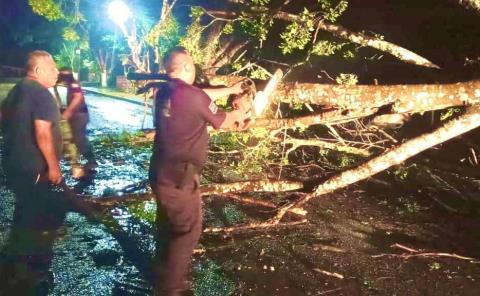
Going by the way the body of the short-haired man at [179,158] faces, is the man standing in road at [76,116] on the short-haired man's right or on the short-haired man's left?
on the short-haired man's left

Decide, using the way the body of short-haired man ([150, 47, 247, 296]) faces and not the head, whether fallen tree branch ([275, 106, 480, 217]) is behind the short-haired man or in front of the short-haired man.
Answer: in front

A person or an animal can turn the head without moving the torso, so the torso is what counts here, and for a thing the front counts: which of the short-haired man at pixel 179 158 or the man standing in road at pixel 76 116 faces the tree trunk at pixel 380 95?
the short-haired man

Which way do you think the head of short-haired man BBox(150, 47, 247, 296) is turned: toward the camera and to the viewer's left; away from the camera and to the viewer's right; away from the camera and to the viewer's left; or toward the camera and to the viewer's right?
away from the camera and to the viewer's right

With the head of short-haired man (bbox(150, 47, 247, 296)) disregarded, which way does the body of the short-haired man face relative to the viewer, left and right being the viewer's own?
facing away from the viewer and to the right of the viewer

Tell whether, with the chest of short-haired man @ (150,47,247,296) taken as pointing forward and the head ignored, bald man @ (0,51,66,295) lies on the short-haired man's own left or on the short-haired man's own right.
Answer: on the short-haired man's own left

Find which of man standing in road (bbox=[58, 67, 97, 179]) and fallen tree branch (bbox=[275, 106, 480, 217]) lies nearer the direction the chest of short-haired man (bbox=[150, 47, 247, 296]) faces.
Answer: the fallen tree branch

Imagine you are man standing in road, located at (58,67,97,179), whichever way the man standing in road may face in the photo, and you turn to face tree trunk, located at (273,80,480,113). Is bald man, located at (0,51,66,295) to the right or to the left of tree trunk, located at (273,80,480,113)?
right

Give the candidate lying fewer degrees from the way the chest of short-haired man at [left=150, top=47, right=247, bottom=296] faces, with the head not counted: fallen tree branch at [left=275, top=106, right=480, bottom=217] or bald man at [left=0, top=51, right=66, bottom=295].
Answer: the fallen tree branch
